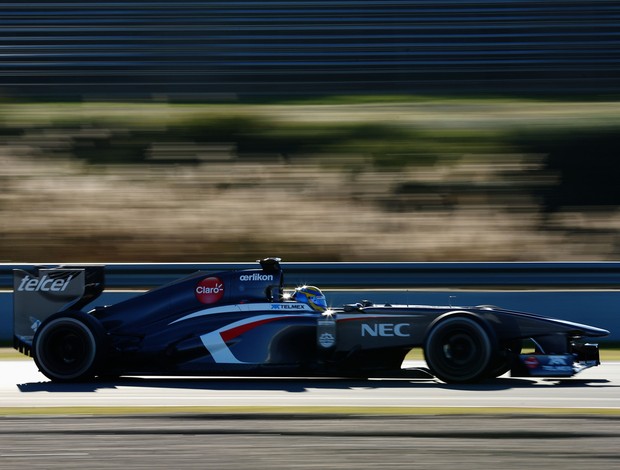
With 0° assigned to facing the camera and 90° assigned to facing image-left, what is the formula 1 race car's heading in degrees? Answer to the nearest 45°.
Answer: approximately 270°
